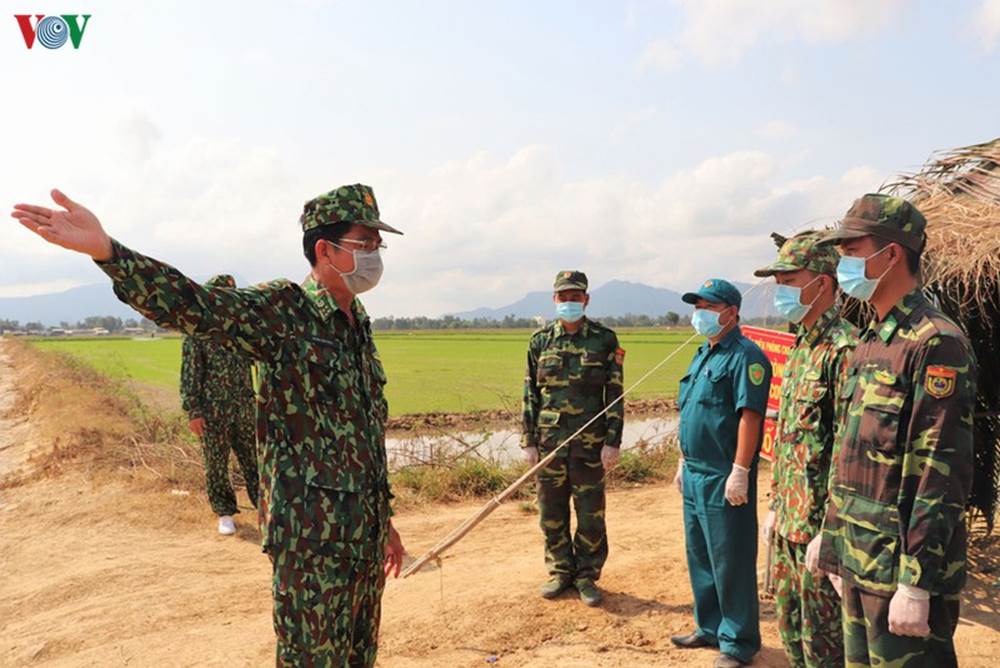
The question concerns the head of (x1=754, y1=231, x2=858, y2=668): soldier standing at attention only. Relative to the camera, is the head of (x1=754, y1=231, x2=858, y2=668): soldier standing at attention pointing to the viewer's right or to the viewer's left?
to the viewer's left

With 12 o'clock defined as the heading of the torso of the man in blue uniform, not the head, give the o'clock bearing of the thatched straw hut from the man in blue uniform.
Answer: The thatched straw hut is roughly at 6 o'clock from the man in blue uniform.

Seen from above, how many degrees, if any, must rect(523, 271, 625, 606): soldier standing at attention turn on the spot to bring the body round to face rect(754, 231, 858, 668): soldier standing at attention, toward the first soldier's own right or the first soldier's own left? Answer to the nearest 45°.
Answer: approximately 45° to the first soldier's own left

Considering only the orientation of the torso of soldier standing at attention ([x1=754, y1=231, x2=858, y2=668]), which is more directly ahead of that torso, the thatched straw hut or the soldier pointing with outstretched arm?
the soldier pointing with outstretched arm

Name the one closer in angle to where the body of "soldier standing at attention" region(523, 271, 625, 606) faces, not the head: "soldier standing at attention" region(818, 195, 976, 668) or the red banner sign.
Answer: the soldier standing at attention

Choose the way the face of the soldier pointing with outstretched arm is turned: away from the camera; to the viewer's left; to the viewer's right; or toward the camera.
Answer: to the viewer's right

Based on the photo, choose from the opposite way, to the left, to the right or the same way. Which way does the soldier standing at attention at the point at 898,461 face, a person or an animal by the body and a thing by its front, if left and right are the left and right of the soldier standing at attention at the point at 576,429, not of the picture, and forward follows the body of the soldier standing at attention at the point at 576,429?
to the right

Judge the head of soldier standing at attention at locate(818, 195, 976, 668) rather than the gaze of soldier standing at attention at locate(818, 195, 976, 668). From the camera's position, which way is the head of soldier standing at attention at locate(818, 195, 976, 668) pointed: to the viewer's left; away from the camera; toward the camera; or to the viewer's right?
to the viewer's left

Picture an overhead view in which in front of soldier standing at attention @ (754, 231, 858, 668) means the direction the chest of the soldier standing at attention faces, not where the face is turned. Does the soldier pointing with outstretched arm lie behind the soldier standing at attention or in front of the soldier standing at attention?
in front
